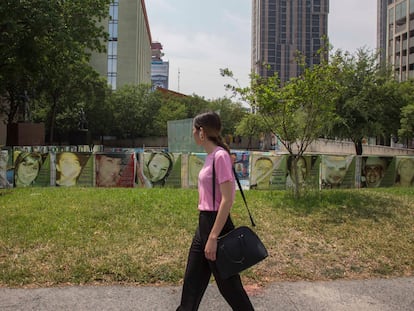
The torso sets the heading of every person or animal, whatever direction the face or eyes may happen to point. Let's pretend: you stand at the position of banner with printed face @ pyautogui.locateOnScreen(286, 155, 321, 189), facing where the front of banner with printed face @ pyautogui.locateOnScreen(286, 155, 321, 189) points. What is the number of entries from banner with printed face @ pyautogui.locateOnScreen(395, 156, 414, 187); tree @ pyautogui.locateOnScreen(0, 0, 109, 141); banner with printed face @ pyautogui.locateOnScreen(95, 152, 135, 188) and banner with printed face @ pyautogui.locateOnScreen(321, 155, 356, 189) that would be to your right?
2

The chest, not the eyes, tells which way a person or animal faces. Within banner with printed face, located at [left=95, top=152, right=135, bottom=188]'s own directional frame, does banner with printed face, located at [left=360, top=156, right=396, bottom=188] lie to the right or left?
on its left

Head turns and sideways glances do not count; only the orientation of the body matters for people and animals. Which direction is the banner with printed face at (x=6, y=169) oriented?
toward the camera

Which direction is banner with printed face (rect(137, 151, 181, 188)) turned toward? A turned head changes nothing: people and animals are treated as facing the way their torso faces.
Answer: toward the camera

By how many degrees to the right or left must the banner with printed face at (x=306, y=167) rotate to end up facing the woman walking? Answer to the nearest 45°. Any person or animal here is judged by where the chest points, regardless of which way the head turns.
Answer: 0° — it already faces them

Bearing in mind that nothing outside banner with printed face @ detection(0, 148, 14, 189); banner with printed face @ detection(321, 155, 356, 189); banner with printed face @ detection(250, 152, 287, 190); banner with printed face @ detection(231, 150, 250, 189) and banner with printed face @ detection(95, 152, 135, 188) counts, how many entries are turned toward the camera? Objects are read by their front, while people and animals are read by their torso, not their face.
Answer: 5

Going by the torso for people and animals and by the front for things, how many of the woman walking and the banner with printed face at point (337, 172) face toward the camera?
1

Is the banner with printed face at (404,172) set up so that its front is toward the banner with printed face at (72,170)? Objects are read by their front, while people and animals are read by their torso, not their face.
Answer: no

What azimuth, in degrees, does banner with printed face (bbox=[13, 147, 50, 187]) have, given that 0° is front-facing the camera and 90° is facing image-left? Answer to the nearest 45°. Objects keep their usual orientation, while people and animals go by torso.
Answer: approximately 0°

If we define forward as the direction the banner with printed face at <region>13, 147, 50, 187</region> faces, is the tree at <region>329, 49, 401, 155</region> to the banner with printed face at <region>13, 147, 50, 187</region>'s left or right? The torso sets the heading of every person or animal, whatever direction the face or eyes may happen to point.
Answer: on its left

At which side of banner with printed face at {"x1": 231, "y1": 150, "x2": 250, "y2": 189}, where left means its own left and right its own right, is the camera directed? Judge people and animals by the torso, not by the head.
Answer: front

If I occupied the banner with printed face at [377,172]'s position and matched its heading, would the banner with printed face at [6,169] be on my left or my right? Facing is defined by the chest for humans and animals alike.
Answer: on my right

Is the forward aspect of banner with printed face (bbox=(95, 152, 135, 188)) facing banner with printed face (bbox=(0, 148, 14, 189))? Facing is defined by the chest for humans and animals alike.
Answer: no

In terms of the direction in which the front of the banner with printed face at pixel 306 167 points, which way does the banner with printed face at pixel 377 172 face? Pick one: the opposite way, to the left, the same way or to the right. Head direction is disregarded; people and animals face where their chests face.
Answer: the same way

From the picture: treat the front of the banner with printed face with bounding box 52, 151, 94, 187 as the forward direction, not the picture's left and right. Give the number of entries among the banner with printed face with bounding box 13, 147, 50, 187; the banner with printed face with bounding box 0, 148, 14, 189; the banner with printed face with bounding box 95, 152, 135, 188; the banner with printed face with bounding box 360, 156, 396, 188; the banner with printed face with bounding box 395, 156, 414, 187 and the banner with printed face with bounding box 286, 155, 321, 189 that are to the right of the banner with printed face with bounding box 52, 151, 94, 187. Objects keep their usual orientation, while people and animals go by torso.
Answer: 2

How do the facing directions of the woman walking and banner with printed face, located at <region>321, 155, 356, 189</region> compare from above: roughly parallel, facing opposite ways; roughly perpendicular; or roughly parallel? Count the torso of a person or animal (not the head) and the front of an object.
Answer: roughly perpendicular

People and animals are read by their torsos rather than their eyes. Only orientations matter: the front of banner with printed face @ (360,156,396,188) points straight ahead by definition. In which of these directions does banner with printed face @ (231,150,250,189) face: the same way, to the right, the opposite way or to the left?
the same way
